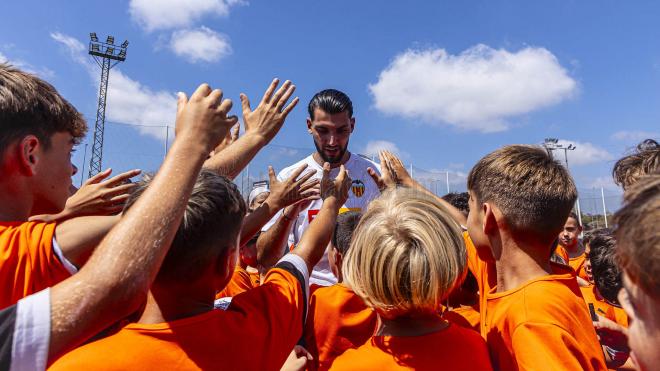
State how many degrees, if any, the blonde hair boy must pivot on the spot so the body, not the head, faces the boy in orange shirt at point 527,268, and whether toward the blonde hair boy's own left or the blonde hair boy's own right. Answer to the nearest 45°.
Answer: approximately 45° to the blonde hair boy's own right

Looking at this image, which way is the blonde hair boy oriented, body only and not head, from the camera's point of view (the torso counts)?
away from the camera

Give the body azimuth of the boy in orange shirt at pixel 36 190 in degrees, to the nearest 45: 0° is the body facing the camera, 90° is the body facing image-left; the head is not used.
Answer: approximately 225°

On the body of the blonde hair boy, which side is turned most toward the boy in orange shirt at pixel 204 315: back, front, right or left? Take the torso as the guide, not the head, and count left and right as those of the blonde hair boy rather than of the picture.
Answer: left

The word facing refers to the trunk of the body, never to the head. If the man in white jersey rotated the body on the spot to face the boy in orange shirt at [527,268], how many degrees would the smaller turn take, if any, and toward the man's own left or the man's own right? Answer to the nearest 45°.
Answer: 0° — they already face them

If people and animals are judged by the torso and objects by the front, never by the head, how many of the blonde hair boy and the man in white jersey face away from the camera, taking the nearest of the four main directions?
1

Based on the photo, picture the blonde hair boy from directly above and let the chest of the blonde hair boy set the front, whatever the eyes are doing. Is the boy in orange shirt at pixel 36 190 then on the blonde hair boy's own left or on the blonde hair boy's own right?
on the blonde hair boy's own left

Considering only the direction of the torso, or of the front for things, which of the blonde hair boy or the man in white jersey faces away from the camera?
the blonde hair boy

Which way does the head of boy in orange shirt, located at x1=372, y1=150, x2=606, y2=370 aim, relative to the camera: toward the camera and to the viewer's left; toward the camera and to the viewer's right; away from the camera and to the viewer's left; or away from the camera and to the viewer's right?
away from the camera and to the viewer's left
